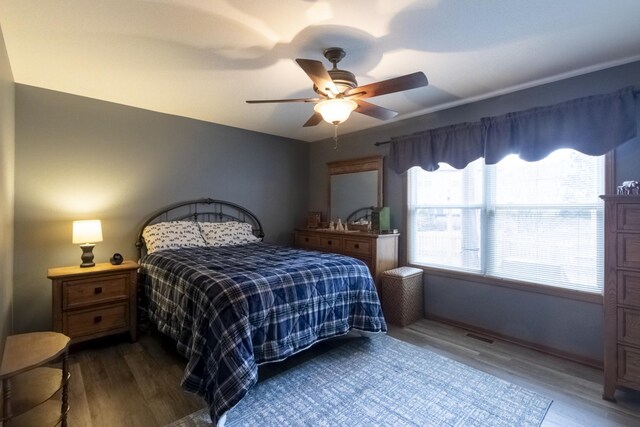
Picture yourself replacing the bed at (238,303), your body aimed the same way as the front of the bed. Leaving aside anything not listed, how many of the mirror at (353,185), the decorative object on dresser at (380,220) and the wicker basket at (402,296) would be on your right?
0

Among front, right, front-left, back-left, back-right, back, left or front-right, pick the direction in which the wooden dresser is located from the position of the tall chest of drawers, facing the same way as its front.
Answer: right

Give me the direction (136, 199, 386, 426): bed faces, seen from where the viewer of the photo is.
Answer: facing the viewer and to the right of the viewer

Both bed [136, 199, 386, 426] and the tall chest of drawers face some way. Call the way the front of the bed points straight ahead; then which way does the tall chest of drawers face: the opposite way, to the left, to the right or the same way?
to the right

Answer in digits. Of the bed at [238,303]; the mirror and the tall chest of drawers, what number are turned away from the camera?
0

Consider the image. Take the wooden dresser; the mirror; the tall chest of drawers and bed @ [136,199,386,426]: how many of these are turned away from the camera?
0

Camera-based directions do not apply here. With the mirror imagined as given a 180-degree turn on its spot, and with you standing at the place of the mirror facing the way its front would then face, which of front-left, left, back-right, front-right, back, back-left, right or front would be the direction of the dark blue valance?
right

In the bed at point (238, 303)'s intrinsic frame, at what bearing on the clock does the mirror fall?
The mirror is roughly at 9 o'clock from the bed.

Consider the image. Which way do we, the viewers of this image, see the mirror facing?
facing the viewer and to the left of the viewer

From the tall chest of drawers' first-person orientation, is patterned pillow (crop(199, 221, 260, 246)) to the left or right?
on its right

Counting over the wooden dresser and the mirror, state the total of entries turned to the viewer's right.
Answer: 0

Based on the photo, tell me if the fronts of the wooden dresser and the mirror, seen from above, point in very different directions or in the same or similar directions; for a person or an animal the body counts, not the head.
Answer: same or similar directions
